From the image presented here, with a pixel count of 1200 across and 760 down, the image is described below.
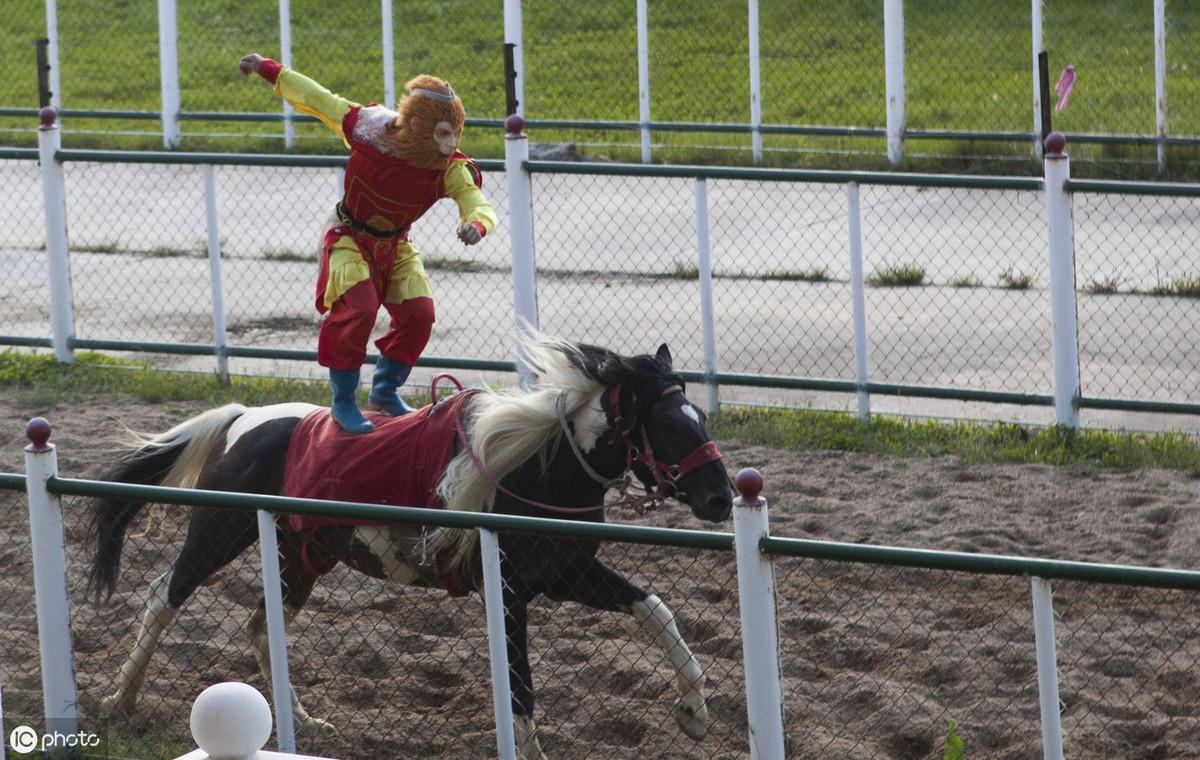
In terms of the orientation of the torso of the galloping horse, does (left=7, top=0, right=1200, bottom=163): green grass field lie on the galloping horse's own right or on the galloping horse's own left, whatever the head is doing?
on the galloping horse's own left

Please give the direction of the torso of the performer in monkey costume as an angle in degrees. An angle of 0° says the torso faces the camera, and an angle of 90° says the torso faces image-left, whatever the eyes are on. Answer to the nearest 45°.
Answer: approximately 315°

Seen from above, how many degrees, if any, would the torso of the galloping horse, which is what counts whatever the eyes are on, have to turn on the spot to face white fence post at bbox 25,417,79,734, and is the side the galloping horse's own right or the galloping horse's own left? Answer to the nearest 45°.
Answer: approximately 180°

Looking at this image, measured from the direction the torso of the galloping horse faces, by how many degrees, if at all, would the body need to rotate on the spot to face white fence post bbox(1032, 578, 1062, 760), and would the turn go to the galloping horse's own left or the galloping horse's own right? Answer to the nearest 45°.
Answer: approximately 45° to the galloping horse's own right

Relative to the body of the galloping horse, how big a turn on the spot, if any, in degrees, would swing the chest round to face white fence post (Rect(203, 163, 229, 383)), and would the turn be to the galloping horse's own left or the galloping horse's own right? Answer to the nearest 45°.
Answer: approximately 90° to the galloping horse's own left

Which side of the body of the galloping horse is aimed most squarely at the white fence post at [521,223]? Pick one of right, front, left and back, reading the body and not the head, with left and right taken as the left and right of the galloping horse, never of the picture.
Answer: left

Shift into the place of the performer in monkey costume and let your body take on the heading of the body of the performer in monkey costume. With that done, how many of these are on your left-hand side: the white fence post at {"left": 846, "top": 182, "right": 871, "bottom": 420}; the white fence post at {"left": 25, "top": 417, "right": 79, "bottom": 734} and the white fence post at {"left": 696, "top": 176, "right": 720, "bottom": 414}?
2

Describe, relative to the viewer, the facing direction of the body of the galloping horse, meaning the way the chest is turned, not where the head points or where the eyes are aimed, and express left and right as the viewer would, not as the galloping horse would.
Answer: facing to the right of the viewer

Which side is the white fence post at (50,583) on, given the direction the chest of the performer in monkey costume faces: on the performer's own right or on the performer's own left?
on the performer's own right

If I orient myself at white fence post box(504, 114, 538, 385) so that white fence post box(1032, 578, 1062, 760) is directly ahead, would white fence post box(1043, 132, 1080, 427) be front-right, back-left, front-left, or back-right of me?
front-left

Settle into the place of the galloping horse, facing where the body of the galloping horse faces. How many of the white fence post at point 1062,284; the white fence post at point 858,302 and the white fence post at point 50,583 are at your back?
1

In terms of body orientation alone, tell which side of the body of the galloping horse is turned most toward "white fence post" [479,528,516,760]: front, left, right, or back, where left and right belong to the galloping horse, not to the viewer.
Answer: right

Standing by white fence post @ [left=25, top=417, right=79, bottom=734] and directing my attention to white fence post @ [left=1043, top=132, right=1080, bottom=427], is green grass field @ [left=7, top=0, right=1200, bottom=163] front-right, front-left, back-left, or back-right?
front-left
